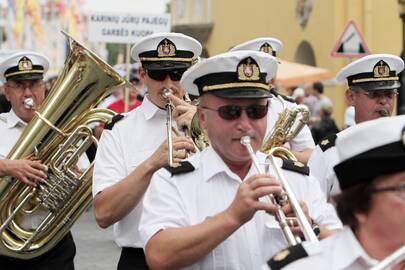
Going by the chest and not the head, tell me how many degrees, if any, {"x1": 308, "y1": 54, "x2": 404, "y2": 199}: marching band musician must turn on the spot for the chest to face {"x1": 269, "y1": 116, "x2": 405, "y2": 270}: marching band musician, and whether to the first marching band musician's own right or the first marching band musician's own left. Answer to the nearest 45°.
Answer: approximately 45° to the first marching band musician's own right

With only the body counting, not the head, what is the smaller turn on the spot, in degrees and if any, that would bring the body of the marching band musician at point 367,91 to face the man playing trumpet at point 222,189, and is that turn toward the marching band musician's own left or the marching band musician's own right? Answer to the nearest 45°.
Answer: approximately 45° to the marching band musician's own right

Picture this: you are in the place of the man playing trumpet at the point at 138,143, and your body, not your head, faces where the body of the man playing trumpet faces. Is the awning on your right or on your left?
on your left

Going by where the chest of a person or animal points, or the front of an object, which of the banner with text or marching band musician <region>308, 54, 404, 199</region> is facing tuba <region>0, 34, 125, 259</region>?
the banner with text

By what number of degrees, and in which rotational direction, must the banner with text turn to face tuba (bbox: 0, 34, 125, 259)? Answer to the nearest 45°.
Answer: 0° — it already faces it

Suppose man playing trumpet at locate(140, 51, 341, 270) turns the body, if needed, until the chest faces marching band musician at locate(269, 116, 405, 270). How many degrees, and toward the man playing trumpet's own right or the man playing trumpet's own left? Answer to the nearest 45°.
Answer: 0° — they already face them

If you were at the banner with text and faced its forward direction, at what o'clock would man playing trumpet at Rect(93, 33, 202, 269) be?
The man playing trumpet is roughly at 12 o'clock from the banner with text.
